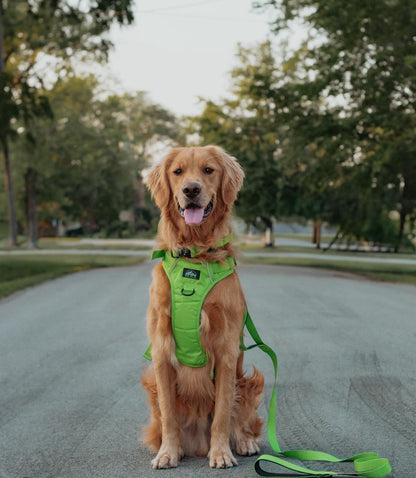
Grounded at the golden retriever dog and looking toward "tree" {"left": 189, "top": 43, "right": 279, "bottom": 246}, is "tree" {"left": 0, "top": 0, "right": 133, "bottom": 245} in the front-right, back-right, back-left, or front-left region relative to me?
front-left

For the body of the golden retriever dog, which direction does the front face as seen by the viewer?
toward the camera

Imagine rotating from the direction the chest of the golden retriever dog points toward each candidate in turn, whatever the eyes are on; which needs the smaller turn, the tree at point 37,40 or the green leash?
the green leash

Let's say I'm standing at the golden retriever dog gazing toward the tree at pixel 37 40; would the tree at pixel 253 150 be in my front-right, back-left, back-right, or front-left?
front-right

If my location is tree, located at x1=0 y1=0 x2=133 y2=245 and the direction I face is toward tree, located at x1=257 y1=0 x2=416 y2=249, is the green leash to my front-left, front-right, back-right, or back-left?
front-right

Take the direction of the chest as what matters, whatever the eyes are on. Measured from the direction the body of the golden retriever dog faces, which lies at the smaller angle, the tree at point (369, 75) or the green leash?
the green leash

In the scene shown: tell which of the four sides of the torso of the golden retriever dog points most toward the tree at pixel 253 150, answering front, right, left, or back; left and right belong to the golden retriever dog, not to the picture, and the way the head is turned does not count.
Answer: back

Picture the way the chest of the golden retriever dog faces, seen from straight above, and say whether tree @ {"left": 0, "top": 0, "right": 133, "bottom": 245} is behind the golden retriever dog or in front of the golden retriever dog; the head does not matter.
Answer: behind

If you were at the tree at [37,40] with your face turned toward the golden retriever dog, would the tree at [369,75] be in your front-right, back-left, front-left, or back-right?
front-left

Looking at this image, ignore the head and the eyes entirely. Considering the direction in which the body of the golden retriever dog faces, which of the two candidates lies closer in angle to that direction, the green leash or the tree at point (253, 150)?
the green leash
